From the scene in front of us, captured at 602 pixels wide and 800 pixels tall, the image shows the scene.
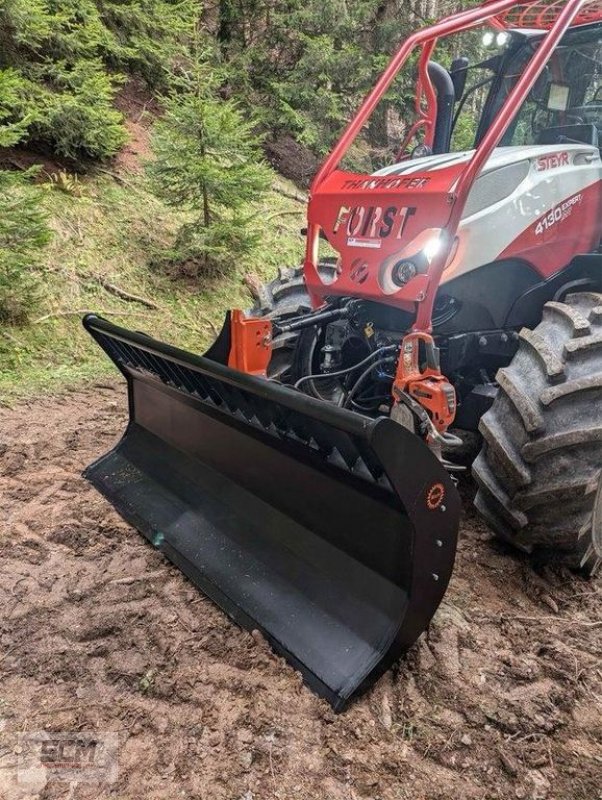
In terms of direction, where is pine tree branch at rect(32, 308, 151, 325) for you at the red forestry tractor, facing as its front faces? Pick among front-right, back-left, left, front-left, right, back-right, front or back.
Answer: right

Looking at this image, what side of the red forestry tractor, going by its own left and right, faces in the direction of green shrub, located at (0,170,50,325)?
right

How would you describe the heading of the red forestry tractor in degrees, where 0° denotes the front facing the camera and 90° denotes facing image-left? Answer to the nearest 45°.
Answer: approximately 45°

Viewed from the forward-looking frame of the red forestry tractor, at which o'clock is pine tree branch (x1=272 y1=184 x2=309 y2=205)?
The pine tree branch is roughly at 4 o'clock from the red forestry tractor.

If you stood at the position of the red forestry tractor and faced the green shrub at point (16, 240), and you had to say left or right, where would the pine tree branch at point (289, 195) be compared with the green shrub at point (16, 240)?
right

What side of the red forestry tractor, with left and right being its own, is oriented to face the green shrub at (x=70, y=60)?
right

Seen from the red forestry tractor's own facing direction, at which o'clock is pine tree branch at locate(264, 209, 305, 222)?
The pine tree branch is roughly at 4 o'clock from the red forestry tractor.
